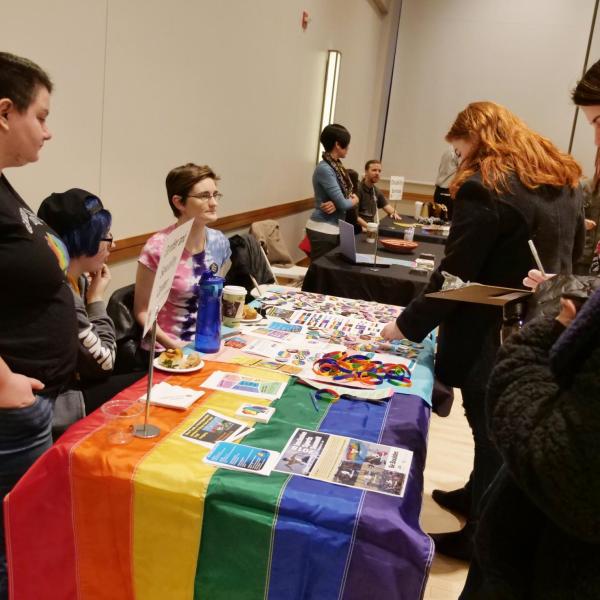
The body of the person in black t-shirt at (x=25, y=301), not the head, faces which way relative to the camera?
to the viewer's right

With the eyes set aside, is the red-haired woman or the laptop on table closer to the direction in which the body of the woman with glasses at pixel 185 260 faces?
the red-haired woman

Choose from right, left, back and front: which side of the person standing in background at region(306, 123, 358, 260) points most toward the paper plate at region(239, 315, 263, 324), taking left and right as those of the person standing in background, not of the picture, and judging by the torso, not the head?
right

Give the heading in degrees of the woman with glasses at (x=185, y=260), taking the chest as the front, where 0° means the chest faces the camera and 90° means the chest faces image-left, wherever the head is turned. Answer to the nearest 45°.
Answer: approximately 315°

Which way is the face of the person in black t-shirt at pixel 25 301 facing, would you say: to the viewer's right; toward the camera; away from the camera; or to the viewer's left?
to the viewer's right

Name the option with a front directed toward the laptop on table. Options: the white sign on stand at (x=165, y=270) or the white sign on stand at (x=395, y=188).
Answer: the white sign on stand at (x=395, y=188)

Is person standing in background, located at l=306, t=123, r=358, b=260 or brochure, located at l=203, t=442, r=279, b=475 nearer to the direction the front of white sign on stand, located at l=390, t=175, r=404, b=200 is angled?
the brochure

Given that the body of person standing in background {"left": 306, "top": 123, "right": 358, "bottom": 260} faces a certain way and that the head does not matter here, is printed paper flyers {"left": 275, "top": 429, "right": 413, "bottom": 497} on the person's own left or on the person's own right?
on the person's own right

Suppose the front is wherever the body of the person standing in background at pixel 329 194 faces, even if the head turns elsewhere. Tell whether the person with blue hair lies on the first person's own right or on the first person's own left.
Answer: on the first person's own right

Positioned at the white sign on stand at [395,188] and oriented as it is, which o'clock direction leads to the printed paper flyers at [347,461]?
The printed paper flyers is roughly at 12 o'clock from the white sign on stand.
